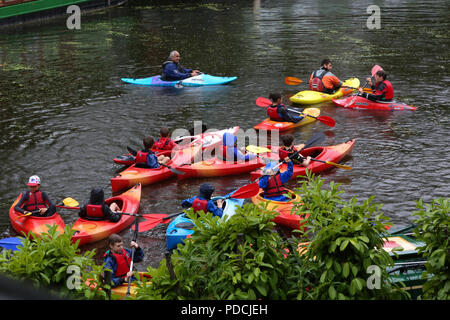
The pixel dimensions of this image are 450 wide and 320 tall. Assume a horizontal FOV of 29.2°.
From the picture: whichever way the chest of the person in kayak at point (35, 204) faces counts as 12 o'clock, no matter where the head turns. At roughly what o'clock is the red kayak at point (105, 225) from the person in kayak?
The red kayak is roughly at 10 o'clock from the person in kayak.

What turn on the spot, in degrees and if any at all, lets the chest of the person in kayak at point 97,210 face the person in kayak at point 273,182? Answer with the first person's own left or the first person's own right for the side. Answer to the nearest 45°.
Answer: approximately 45° to the first person's own right

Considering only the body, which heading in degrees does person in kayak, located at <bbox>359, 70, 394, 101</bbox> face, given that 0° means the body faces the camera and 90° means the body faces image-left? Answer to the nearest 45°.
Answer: approximately 90°

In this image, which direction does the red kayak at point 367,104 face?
to the viewer's left

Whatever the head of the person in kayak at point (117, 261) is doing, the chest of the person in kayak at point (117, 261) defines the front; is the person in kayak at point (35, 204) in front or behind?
behind
